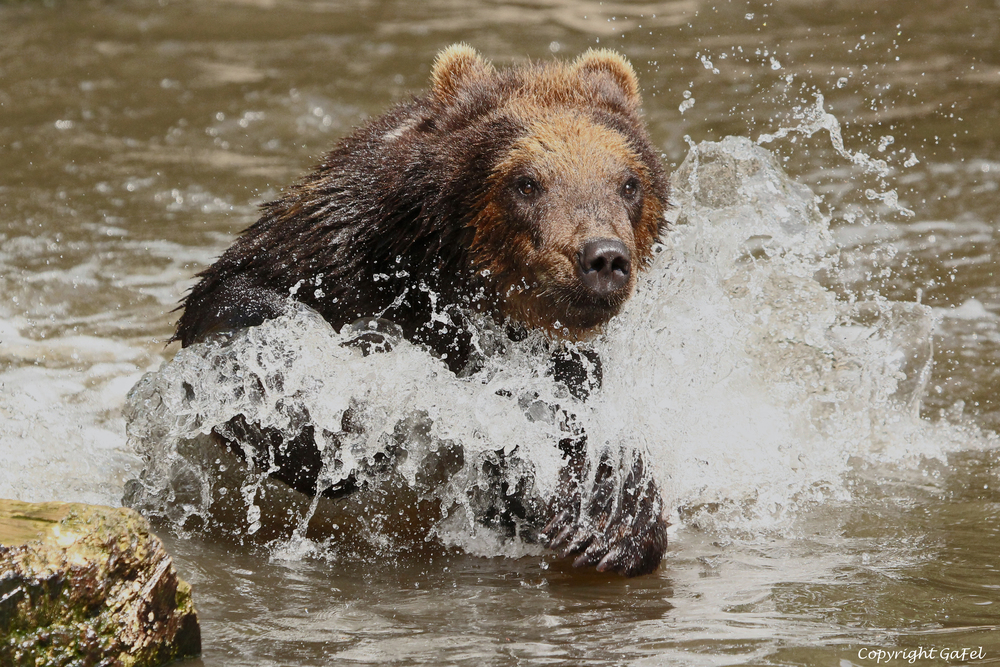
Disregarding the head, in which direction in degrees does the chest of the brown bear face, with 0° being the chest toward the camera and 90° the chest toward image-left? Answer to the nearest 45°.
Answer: approximately 315°

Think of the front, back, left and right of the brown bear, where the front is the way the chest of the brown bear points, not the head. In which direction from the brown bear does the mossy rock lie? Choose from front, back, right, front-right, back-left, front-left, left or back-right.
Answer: right
